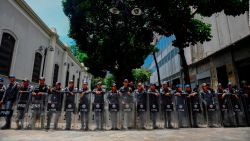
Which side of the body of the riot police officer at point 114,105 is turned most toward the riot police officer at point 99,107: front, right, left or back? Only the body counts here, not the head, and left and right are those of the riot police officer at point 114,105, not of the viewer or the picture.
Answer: right

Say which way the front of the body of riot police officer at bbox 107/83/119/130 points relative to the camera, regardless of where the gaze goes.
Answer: toward the camera

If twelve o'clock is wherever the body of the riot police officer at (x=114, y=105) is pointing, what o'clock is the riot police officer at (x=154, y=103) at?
the riot police officer at (x=154, y=103) is roughly at 9 o'clock from the riot police officer at (x=114, y=105).

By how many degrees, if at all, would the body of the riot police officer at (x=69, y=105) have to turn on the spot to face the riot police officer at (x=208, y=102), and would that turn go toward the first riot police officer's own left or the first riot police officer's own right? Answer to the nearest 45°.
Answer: approximately 90° to the first riot police officer's own left

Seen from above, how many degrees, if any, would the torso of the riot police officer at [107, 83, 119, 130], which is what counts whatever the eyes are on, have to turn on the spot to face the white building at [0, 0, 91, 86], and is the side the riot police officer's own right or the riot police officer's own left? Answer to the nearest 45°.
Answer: approximately 135° to the riot police officer's own right

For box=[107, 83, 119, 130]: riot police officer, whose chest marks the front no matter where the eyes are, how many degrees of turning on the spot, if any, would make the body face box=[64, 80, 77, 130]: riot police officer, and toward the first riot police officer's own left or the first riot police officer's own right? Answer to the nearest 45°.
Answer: approximately 90° to the first riot police officer's own right

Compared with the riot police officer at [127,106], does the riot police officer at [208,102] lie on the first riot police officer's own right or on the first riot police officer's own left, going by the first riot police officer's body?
on the first riot police officer's own left

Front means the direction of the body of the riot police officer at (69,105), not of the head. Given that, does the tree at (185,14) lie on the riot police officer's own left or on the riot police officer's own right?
on the riot police officer's own left

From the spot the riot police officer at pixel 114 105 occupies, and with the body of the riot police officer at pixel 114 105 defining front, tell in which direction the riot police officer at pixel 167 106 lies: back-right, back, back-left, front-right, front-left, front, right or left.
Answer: left

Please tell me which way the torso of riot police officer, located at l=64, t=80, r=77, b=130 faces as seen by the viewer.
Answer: toward the camera

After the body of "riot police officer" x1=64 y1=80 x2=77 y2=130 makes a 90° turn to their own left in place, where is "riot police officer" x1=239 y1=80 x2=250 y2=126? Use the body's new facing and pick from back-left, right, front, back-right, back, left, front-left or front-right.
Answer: front

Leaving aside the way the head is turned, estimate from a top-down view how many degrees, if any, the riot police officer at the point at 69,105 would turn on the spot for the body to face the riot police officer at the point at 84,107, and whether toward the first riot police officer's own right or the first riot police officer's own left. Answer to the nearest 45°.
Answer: approximately 90° to the first riot police officer's own left

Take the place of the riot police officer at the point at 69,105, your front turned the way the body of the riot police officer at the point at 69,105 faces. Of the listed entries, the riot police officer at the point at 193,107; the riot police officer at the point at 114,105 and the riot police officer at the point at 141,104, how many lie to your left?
3

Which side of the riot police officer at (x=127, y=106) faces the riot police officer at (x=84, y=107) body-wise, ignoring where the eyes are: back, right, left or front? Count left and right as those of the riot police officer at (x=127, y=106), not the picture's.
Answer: right

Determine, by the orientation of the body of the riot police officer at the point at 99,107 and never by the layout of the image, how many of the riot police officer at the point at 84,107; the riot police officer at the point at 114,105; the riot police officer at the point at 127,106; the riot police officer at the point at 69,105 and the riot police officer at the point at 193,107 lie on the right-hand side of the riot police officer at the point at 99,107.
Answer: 2

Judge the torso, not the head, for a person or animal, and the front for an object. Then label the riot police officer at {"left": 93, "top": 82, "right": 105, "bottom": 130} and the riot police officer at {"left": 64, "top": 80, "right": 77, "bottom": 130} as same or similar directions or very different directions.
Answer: same or similar directions

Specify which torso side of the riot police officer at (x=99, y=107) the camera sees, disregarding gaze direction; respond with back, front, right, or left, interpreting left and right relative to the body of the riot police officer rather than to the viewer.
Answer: front
